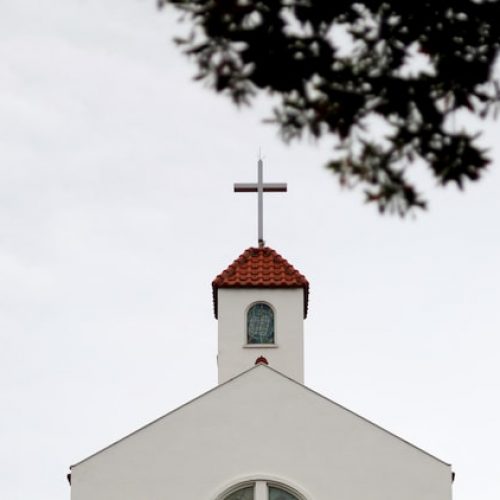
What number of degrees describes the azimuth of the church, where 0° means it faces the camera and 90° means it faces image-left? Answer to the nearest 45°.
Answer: approximately 0°
